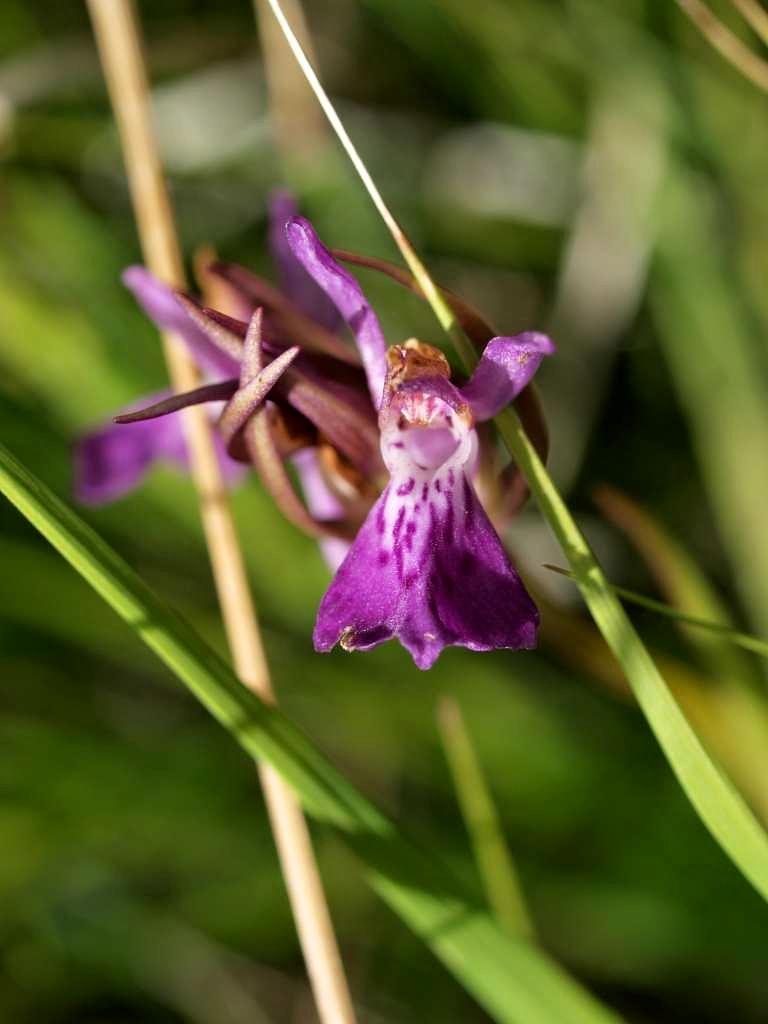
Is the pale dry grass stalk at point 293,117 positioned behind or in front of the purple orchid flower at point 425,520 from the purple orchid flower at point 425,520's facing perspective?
behind

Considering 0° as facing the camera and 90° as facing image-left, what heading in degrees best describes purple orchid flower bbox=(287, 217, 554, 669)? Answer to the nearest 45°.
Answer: approximately 0°
